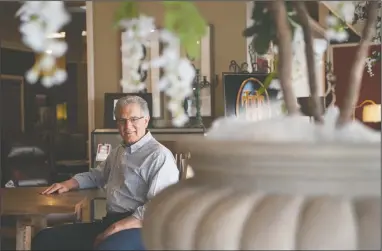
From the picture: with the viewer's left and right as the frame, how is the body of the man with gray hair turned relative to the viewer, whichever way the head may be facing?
facing the viewer and to the left of the viewer

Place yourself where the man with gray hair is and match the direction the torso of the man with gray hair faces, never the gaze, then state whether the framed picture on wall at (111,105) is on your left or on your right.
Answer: on your right

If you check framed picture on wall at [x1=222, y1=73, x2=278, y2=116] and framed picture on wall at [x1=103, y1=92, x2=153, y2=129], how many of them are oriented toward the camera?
2

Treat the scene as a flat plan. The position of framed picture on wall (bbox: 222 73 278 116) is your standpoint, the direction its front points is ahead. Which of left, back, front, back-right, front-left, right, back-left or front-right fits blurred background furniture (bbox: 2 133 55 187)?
right

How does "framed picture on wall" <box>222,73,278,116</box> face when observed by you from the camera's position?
facing the viewer

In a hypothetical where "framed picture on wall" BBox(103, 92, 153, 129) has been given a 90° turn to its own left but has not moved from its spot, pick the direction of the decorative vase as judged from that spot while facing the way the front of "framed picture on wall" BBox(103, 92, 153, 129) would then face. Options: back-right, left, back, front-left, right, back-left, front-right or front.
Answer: right

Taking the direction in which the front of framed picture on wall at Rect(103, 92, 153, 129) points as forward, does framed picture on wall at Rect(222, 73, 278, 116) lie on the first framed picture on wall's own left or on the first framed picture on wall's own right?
on the first framed picture on wall's own left

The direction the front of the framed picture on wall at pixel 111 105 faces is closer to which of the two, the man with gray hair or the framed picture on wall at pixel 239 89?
the man with gray hair

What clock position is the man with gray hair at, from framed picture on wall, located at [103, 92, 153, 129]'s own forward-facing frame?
The man with gray hair is roughly at 12 o'clock from the framed picture on wall.

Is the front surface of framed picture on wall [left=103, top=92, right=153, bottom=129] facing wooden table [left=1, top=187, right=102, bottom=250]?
yes
